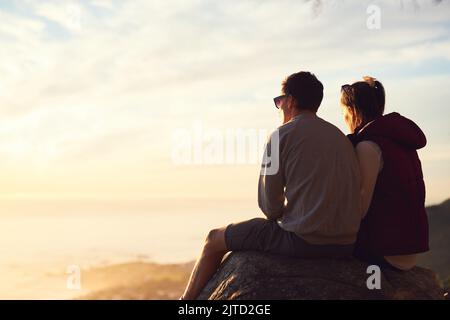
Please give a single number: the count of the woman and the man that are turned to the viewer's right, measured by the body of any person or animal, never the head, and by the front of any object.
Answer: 0

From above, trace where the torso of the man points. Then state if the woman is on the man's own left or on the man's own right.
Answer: on the man's own right

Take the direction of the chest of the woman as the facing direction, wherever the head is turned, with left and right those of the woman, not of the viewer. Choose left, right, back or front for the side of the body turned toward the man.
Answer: left

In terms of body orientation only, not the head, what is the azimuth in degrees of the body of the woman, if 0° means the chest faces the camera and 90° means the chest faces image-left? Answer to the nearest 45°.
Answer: approximately 135°

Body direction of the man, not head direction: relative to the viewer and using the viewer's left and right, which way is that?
facing away from the viewer and to the left of the viewer

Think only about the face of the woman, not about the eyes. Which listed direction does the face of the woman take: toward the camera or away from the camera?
away from the camera
